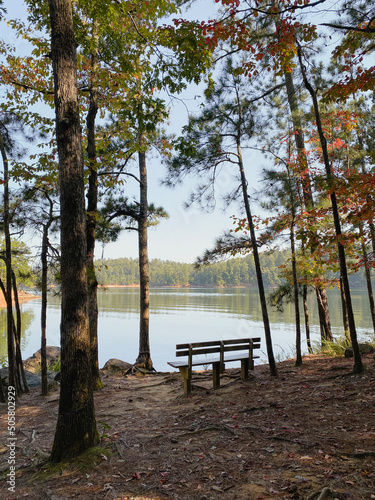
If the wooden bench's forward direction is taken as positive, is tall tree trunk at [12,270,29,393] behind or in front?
in front

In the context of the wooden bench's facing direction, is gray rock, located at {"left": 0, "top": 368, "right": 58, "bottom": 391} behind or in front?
in front

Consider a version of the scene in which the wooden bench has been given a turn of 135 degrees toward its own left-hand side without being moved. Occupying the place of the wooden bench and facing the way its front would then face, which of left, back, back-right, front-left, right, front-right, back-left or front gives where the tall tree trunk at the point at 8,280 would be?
right

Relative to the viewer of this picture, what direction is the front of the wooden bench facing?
facing away from the viewer and to the left of the viewer

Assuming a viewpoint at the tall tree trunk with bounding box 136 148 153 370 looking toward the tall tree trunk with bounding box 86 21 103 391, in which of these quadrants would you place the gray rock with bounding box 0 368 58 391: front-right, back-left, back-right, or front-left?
front-right

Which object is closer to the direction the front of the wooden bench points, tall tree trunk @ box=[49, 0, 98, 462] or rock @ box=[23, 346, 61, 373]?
the rock
